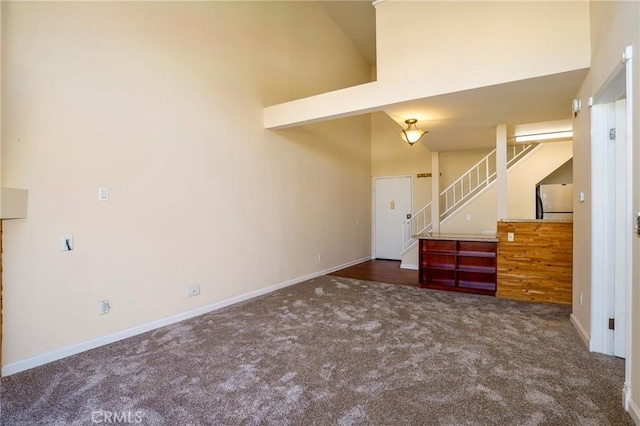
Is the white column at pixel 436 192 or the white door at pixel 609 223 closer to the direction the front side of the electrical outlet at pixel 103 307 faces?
the white door

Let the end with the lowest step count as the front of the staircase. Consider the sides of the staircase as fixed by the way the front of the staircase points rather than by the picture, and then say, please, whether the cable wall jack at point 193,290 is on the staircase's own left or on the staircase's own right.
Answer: on the staircase's own left

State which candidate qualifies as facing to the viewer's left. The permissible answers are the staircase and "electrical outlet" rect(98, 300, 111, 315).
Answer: the staircase

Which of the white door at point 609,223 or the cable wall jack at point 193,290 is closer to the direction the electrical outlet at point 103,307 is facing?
the white door

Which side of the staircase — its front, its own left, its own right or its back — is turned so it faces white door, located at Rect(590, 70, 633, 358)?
left

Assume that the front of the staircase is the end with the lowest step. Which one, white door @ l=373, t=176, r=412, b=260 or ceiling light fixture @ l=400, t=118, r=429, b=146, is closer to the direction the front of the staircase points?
the white door

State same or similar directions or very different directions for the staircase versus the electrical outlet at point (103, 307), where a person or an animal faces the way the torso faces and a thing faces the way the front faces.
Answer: very different directions

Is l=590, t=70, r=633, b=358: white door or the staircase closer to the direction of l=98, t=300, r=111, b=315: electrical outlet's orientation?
the white door

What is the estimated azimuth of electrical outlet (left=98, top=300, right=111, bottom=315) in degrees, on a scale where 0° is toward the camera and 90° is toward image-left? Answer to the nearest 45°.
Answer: approximately 315°

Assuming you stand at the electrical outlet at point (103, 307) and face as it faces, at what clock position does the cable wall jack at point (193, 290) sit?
the cable wall jack at point (193, 290) is roughly at 10 o'clock from the electrical outlet at point (103, 307).

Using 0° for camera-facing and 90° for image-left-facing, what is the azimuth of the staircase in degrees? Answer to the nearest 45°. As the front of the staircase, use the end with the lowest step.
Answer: approximately 90°

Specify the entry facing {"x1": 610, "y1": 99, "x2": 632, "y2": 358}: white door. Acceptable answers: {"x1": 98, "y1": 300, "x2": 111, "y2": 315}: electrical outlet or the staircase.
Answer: the electrical outlet

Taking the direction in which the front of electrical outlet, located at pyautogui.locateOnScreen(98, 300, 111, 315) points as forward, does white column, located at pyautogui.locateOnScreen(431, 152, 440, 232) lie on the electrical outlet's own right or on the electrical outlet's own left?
on the electrical outlet's own left

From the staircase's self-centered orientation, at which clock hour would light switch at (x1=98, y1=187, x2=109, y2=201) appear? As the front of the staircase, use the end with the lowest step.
The light switch is roughly at 10 o'clock from the staircase.
